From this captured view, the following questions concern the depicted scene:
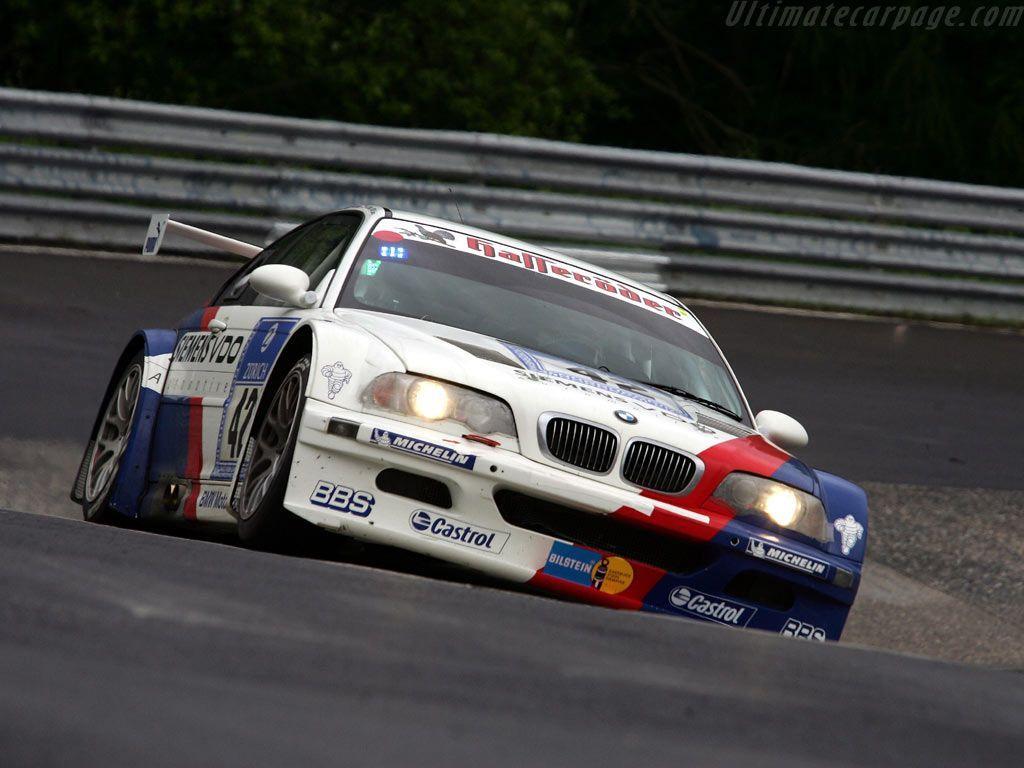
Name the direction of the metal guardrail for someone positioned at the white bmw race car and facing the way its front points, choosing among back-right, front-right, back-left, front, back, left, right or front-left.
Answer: back-left

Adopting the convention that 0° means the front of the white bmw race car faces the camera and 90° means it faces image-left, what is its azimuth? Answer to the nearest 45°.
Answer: approximately 315°
